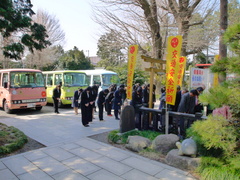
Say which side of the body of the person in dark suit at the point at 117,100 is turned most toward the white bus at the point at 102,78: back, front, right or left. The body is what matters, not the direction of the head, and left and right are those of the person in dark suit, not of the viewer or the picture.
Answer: left

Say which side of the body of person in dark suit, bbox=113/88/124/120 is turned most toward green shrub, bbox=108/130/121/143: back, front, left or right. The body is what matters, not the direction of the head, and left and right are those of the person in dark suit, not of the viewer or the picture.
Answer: right

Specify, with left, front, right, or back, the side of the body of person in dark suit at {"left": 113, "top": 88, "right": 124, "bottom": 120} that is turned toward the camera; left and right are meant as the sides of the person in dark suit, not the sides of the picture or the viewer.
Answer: right

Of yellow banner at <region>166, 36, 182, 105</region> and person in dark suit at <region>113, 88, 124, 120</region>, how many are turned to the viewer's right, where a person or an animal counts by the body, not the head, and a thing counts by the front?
1

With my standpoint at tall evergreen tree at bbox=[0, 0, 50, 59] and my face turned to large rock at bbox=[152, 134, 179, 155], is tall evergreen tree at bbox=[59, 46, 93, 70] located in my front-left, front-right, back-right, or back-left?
back-left
